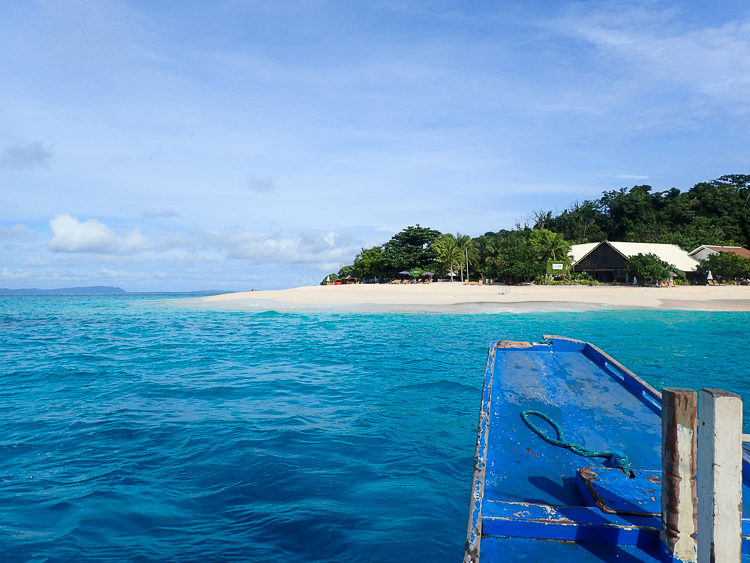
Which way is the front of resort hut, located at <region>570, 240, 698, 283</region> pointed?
toward the camera

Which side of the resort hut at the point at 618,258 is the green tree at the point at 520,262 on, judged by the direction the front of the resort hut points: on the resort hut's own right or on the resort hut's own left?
on the resort hut's own right

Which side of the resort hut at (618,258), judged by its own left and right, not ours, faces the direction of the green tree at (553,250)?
right

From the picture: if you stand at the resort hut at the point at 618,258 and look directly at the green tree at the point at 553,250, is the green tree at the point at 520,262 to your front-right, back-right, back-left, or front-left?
front-left
